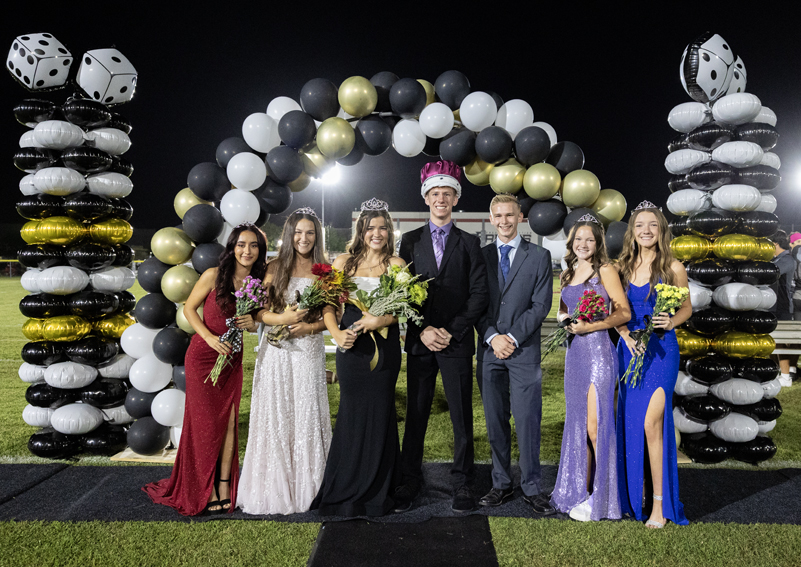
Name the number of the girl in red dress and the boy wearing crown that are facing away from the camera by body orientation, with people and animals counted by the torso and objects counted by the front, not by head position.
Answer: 0

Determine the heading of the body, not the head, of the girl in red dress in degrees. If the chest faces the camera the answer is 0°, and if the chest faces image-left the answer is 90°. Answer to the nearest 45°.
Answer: approximately 315°

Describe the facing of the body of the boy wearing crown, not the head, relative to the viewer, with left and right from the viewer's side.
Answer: facing the viewer

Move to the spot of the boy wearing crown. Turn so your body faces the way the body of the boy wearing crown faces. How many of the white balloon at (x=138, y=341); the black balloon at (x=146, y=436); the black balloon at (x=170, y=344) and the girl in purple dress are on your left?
1

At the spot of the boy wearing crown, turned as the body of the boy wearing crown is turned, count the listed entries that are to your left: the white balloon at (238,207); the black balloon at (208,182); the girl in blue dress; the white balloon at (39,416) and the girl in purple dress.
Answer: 2

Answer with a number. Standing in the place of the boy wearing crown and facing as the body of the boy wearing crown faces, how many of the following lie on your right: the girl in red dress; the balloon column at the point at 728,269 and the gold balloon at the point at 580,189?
1

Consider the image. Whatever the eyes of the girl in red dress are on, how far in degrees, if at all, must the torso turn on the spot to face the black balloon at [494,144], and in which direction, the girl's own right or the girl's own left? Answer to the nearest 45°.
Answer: approximately 45° to the girl's own left

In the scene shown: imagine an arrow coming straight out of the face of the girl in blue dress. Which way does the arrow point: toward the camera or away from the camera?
toward the camera
